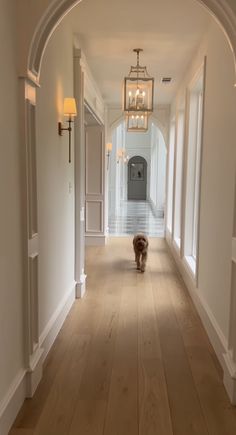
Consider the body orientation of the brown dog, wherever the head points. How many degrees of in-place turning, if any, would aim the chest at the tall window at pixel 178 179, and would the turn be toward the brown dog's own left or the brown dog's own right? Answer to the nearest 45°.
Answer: approximately 135° to the brown dog's own left

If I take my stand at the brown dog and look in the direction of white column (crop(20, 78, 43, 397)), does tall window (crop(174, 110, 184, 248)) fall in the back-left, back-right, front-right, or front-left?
back-left

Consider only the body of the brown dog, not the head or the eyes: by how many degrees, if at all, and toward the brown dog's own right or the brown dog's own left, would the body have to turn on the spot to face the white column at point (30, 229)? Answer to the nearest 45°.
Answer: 0° — it already faces it

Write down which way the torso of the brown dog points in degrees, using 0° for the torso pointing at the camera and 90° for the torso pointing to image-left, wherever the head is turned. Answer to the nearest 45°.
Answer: approximately 0°
